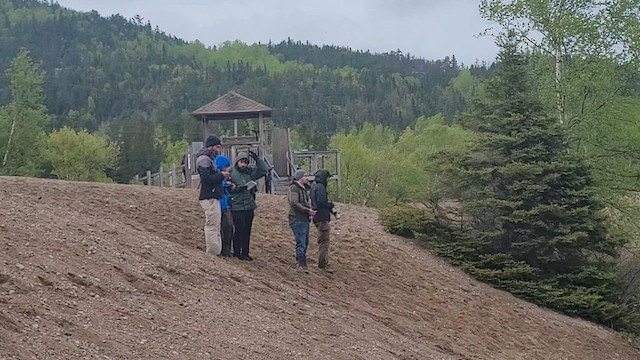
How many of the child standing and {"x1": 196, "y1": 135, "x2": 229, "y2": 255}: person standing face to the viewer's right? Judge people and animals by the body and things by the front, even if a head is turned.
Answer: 2

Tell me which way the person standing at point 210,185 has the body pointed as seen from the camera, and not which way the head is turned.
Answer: to the viewer's right

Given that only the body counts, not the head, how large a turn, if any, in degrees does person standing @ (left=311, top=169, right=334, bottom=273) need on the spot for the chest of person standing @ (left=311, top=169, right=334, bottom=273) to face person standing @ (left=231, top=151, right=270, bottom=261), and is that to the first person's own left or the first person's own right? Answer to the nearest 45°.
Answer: approximately 135° to the first person's own right

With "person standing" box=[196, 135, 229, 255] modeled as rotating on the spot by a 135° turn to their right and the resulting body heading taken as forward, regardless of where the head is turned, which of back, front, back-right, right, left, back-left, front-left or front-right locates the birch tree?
back

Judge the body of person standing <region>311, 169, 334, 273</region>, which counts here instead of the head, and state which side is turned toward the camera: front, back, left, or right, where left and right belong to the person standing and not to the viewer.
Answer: right

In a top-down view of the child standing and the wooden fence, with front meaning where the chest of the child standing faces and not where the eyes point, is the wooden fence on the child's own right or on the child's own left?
on the child's own left

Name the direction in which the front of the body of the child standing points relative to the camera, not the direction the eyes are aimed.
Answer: to the viewer's right
